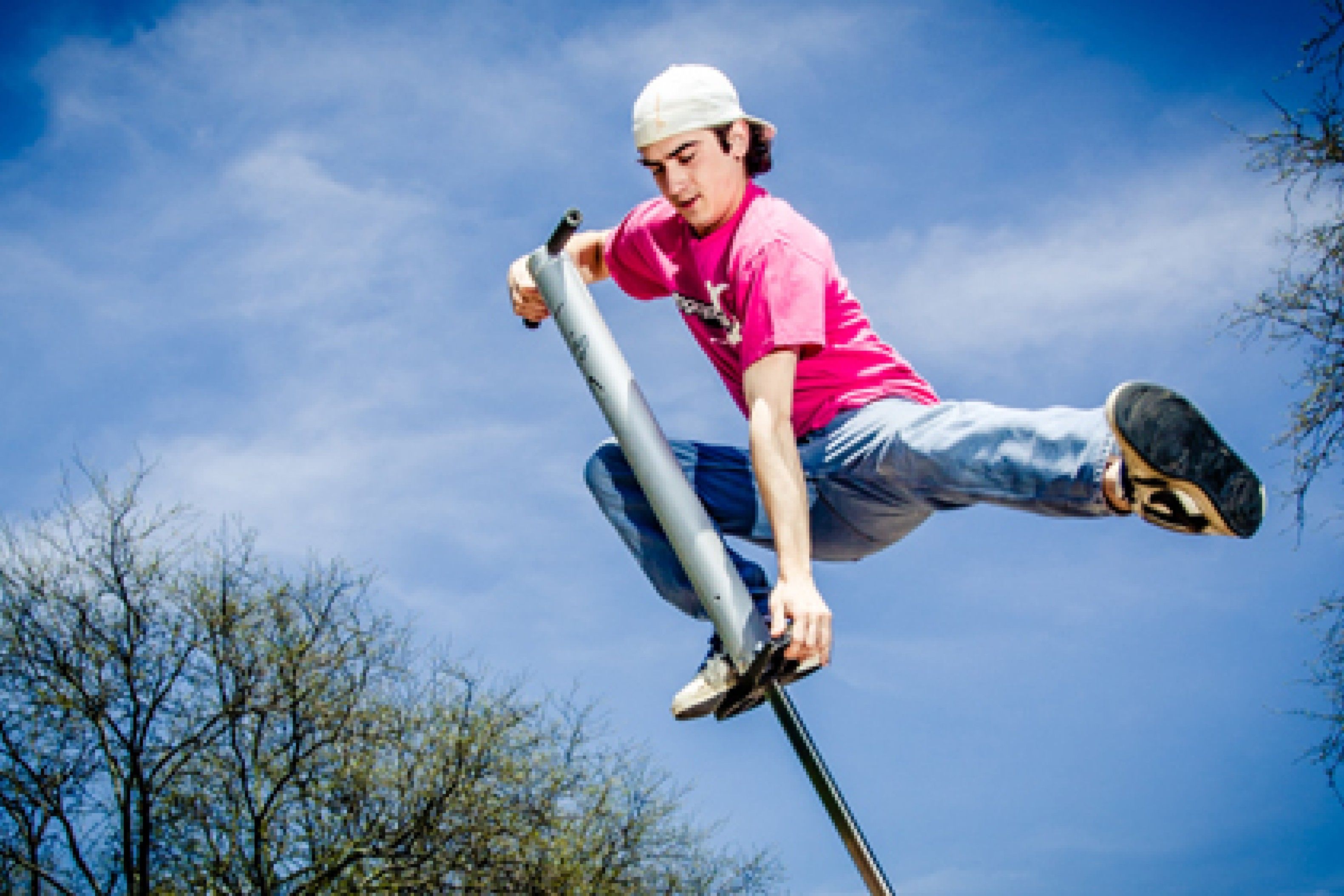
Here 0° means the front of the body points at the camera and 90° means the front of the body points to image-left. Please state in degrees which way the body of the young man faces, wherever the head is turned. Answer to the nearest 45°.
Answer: approximately 45°
